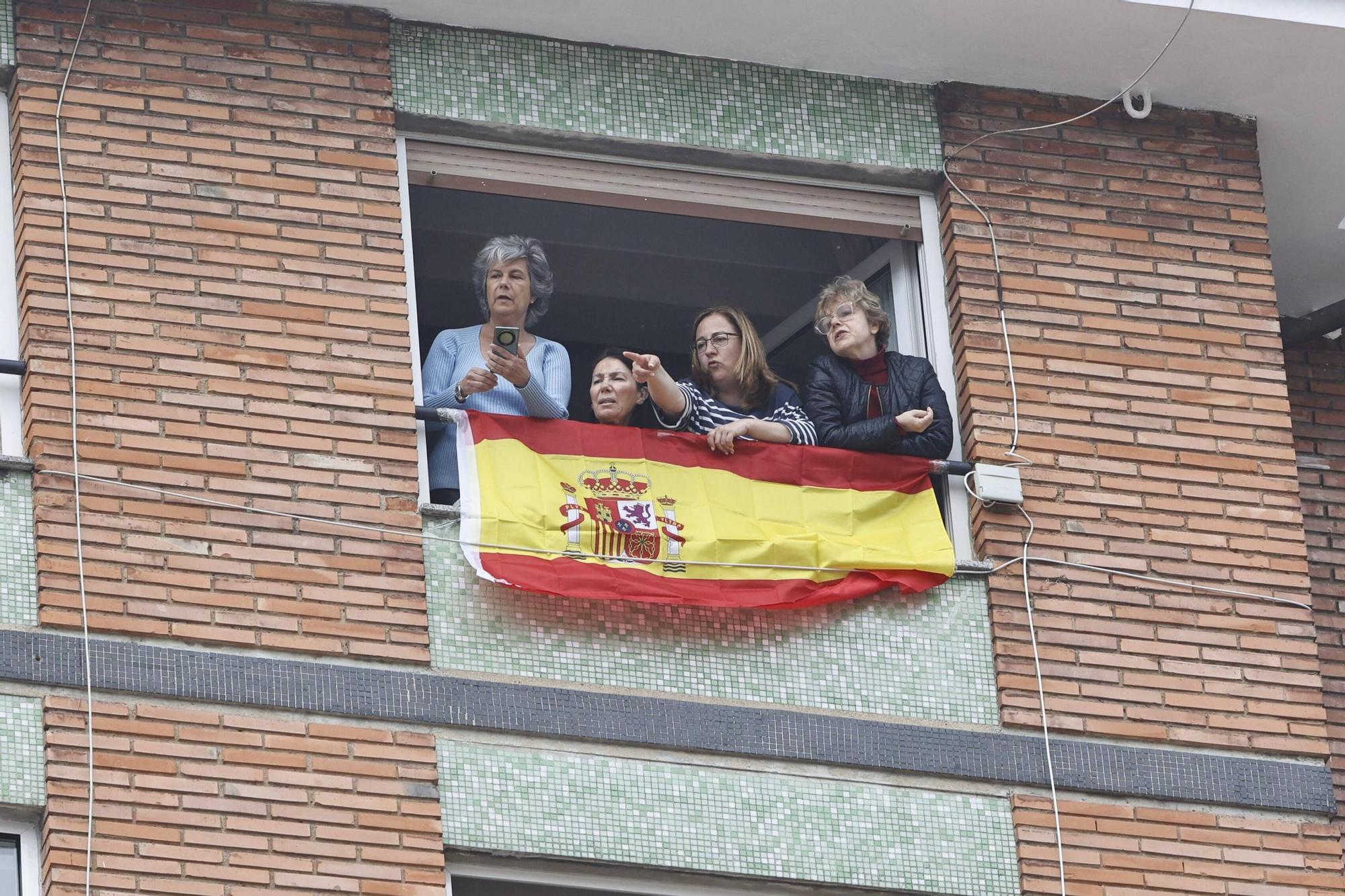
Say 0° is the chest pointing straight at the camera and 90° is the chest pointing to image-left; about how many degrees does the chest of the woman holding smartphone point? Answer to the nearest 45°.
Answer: approximately 0°

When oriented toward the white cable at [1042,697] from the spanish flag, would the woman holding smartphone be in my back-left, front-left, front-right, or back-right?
back-left

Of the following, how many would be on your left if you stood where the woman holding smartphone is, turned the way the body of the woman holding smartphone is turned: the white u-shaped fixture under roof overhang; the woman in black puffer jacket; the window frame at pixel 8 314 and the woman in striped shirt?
3

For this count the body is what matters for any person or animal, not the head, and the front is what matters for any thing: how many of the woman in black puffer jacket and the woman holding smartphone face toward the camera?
2

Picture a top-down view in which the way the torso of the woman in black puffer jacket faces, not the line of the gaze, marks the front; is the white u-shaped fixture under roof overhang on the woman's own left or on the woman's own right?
on the woman's own left

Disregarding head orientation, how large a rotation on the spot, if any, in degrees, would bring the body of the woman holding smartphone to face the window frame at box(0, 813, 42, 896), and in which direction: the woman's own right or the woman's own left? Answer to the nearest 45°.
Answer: approximately 45° to the woman's own right

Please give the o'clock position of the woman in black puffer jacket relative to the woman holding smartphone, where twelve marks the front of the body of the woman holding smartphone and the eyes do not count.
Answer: The woman in black puffer jacket is roughly at 9 o'clock from the woman holding smartphone.

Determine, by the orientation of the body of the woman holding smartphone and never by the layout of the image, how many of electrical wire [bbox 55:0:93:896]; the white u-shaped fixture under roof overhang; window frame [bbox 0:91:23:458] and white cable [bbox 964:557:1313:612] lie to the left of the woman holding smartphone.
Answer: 2

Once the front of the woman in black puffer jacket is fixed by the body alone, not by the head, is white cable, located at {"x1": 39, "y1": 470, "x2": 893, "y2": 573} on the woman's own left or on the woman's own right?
on the woman's own right
